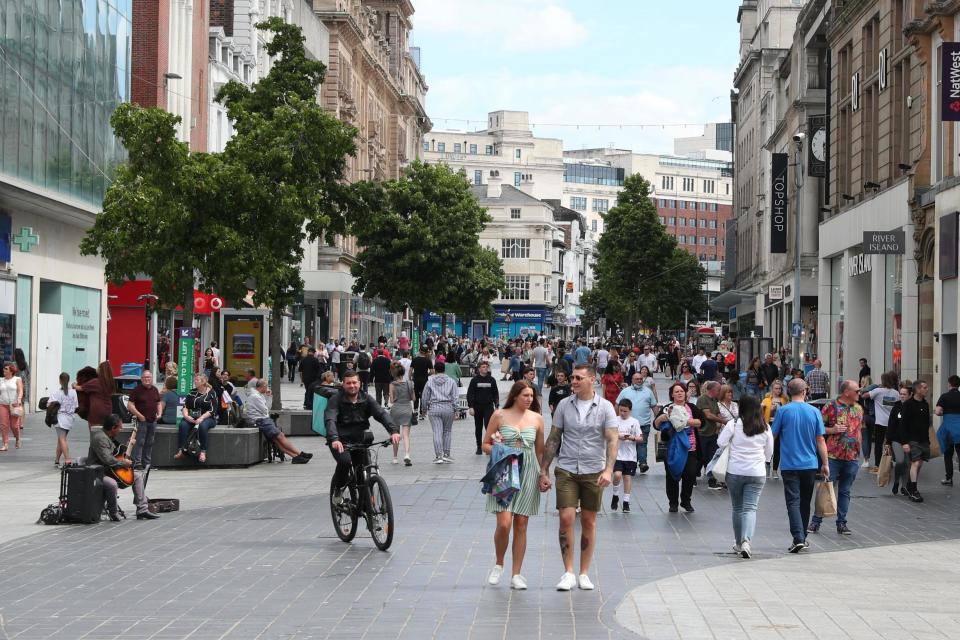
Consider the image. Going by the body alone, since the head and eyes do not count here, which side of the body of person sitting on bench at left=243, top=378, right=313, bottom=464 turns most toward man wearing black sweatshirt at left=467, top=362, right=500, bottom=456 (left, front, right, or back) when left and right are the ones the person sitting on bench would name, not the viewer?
front

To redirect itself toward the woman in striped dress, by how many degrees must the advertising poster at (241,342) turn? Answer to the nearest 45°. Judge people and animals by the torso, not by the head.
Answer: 0° — it already faces them

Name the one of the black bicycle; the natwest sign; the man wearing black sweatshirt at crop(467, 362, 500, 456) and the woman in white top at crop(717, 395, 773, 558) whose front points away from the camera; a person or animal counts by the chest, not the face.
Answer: the woman in white top

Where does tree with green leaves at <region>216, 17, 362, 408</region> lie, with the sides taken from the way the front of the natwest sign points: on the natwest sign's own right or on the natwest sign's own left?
on the natwest sign's own right

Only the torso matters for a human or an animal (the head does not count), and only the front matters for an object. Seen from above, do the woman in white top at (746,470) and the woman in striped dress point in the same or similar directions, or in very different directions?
very different directions

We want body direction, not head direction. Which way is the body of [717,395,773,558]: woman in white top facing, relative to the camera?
away from the camera

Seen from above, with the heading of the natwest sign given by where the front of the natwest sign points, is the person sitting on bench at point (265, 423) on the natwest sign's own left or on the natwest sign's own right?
on the natwest sign's own right

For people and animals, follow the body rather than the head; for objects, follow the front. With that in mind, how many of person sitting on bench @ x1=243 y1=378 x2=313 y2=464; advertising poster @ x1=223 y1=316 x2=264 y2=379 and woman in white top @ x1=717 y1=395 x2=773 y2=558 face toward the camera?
1

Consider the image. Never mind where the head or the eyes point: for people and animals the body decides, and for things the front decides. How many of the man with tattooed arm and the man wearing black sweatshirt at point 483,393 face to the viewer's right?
0

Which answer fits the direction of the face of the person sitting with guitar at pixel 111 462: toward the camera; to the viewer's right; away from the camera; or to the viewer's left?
to the viewer's right

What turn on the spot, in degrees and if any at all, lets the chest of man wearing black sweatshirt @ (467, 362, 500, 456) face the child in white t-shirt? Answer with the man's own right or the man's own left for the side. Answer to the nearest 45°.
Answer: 0° — they already face them

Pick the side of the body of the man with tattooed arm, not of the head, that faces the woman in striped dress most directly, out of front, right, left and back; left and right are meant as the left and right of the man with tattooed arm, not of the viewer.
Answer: right

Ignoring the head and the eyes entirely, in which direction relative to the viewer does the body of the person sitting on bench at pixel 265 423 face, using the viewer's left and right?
facing to the right of the viewer

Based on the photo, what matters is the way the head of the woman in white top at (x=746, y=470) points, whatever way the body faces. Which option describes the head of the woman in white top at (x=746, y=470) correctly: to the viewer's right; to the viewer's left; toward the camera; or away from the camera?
away from the camera
